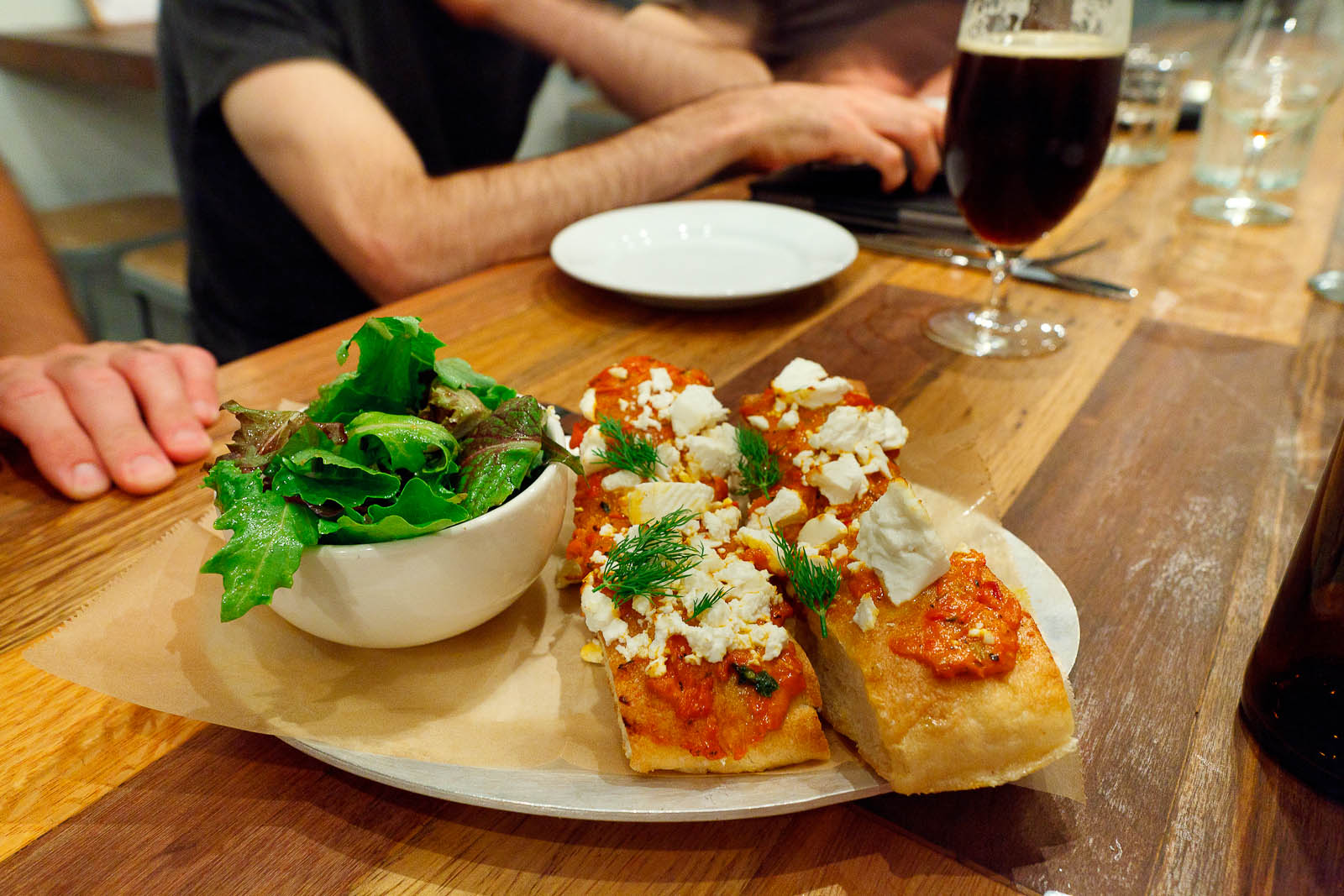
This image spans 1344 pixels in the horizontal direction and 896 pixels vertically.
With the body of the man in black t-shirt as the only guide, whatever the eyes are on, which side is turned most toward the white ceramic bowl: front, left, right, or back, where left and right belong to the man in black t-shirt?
right

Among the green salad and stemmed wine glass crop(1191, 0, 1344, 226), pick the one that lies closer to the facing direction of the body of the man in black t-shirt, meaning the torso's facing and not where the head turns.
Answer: the stemmed wine glass

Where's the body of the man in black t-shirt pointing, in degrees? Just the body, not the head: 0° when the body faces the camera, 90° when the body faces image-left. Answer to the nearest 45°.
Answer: approximately 270°
